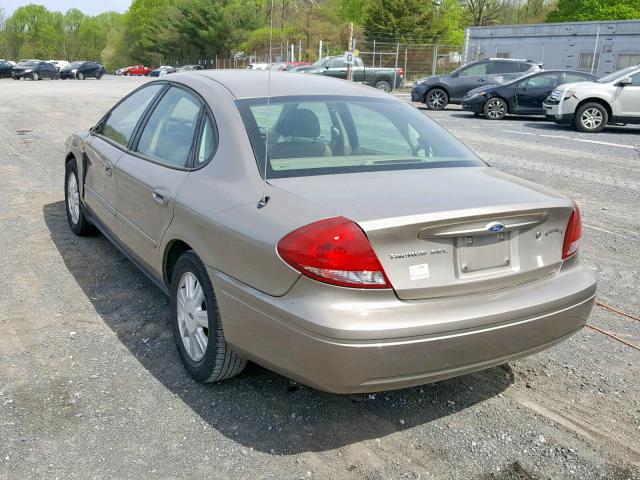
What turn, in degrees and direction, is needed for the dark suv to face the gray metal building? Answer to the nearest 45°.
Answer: approximately 90° to its right

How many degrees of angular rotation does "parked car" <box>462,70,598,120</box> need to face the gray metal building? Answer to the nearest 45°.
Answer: approximately 90° to its right

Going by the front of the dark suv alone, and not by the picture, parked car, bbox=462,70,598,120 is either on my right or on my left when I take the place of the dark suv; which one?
on my left

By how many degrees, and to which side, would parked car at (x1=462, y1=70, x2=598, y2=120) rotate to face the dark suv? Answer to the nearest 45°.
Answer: approximately 45° to its right

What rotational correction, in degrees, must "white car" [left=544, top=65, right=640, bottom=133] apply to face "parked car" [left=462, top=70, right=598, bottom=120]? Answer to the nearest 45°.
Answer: approximately 45° to its right

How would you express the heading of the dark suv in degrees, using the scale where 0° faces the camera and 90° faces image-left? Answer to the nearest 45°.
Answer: approximately 90°

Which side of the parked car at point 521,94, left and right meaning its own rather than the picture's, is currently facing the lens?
left

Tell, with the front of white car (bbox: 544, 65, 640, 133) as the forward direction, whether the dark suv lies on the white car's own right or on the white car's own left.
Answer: on the white car's own right

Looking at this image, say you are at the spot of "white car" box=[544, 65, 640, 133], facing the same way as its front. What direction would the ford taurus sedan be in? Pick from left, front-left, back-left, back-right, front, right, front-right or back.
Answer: left

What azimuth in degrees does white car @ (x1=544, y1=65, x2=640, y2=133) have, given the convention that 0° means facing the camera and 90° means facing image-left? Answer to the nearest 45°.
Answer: approximately 90°

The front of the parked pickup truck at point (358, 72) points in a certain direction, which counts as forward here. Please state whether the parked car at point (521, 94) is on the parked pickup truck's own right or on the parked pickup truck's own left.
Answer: on the parked pickup truck's own left
